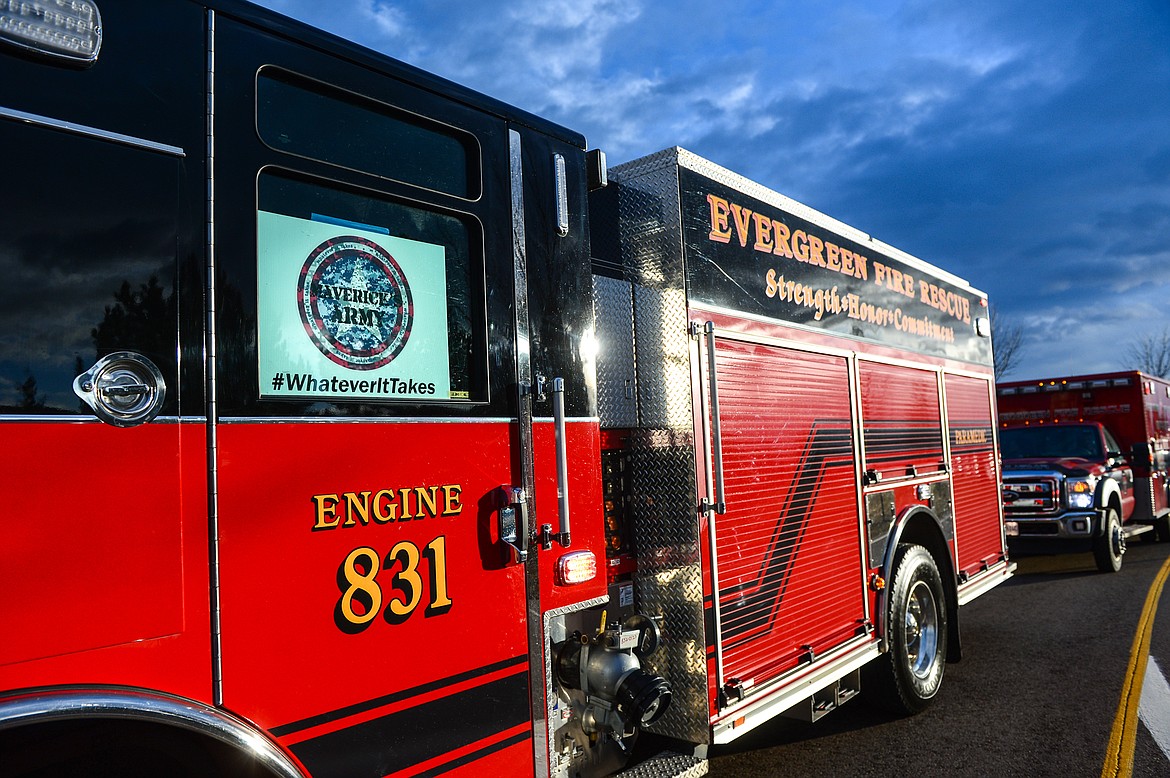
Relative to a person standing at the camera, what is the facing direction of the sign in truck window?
facing the viewer and to the right of the viewer

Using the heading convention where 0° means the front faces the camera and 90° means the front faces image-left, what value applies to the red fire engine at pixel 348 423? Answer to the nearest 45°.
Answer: approximately 45°

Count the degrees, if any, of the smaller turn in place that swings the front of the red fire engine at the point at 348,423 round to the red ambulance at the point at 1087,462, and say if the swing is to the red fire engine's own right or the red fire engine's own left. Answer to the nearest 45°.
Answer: approximately 180°

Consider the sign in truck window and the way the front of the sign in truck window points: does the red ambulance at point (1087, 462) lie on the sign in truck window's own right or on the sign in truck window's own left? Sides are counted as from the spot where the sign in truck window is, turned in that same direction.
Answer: on the sign in truck window's own left
